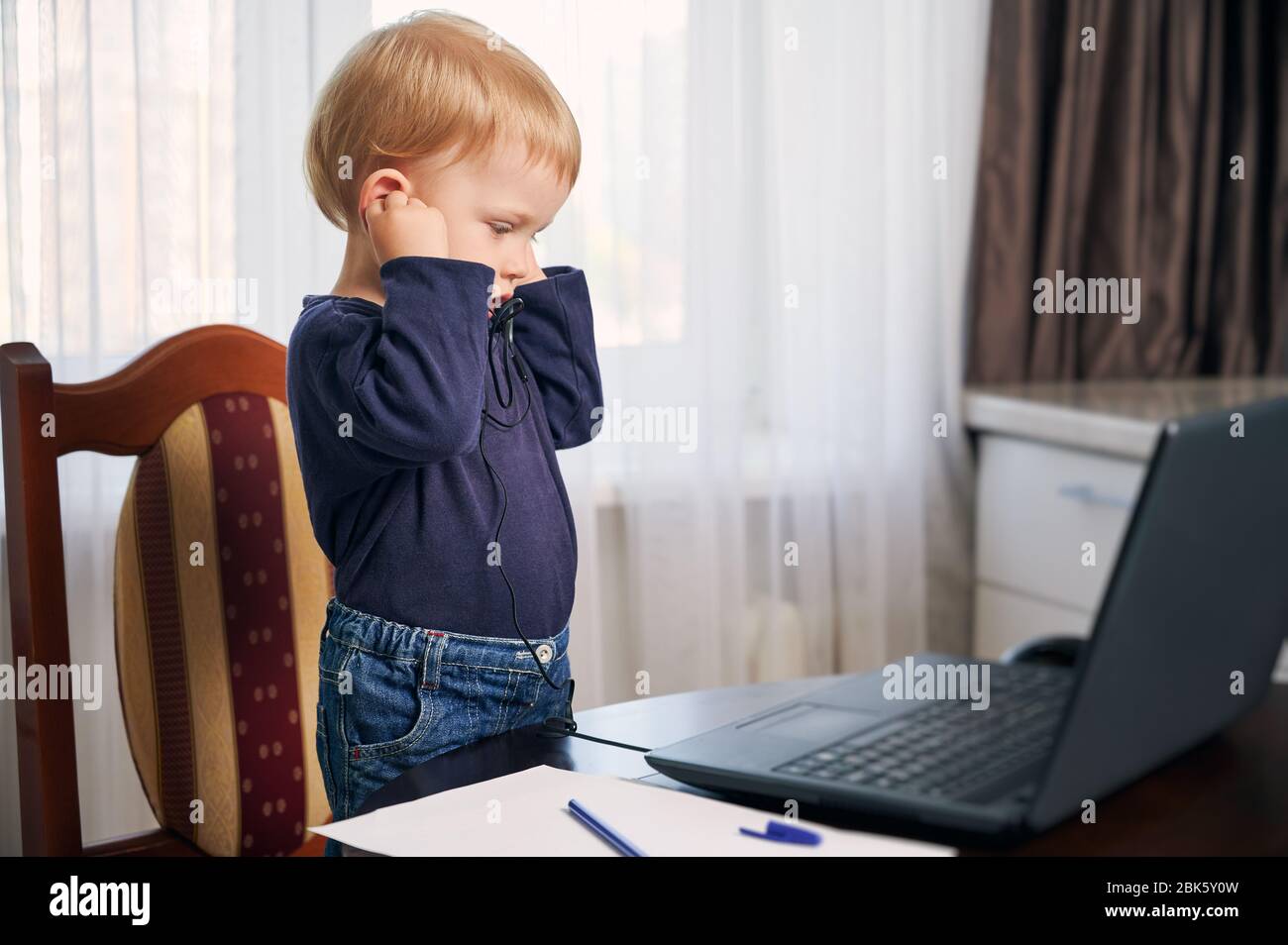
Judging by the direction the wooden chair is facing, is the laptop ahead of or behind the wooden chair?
ahead

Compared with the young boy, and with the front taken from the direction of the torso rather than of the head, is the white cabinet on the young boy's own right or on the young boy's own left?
on the young boy's own left

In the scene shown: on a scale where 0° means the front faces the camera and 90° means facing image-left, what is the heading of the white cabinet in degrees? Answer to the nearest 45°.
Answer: approximately 45°

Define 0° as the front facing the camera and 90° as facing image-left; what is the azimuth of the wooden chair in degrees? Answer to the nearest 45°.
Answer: approximately 315°

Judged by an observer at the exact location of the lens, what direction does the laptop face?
facing away from the viewer and to the left of the viewer

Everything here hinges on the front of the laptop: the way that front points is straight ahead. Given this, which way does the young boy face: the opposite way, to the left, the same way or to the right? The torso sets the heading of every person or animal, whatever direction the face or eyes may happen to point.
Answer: the opposite way

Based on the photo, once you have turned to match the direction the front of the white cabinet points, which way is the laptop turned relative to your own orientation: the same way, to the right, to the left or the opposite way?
to the right

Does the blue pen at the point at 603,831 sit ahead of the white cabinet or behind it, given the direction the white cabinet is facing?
ahead

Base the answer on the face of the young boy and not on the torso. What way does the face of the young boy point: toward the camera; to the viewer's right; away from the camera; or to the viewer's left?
to the viewer's right
